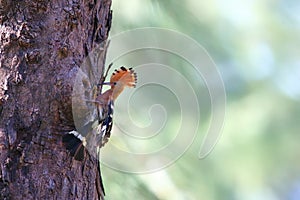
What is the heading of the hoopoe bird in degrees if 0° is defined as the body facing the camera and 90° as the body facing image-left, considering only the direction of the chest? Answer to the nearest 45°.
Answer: approximately 90°
